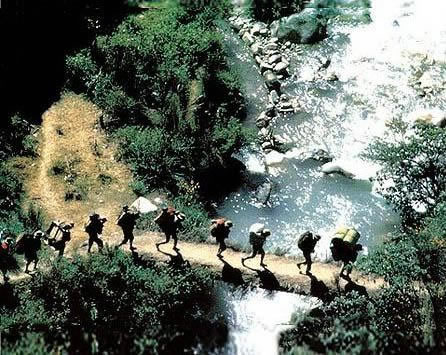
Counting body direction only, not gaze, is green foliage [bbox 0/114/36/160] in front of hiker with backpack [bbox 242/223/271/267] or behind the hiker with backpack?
behind

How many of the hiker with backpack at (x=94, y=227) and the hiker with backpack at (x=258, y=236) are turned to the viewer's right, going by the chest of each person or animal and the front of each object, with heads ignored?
2

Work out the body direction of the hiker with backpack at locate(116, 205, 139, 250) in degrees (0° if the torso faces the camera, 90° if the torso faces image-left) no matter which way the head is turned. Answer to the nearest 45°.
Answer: approximately 270°

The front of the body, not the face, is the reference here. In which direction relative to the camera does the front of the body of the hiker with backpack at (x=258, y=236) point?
to the viewer's right

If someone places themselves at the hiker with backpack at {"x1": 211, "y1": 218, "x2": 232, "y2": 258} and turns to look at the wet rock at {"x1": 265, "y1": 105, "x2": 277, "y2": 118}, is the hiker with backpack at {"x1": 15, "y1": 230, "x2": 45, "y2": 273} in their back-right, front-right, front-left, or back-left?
back-left

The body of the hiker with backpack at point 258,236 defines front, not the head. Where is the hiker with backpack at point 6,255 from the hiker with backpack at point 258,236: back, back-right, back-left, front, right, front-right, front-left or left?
back

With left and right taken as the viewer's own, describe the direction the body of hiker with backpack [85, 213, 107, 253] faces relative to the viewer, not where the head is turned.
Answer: facing to the right of the viewer

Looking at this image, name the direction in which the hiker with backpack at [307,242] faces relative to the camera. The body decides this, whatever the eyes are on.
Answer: to the viewer's right
